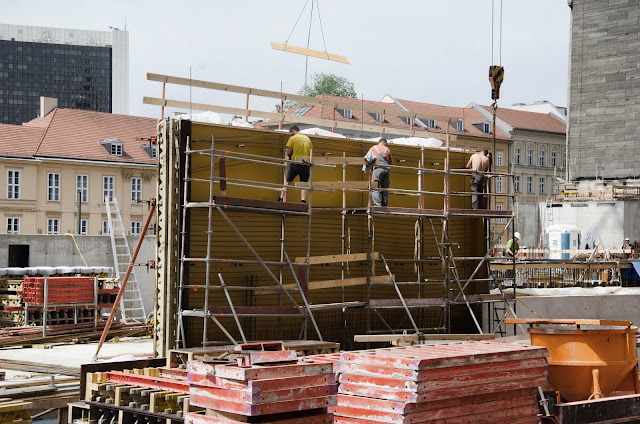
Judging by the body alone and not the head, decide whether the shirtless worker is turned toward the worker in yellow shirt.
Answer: no

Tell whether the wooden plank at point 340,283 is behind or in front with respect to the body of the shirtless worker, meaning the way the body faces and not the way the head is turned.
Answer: behind

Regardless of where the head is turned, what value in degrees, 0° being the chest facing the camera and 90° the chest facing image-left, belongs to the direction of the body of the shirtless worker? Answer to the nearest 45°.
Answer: approximately 180°

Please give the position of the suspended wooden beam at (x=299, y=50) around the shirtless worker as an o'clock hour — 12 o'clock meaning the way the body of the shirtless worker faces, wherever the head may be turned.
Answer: The suspended wooden beam is roughly at 10 o'clock from the shirtless worker.

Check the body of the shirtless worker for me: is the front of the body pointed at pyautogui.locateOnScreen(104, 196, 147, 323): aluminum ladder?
no

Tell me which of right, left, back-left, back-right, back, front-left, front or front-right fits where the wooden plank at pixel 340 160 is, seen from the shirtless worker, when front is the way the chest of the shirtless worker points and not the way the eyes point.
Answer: back-left

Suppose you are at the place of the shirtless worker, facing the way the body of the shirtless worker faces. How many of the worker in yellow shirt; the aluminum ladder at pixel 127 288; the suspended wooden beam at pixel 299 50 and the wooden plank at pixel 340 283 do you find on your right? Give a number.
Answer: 0

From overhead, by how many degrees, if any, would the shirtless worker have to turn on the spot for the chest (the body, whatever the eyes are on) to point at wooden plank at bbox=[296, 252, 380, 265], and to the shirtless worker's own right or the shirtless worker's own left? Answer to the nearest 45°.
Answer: approximately 135° to the shirtless worker's own left
